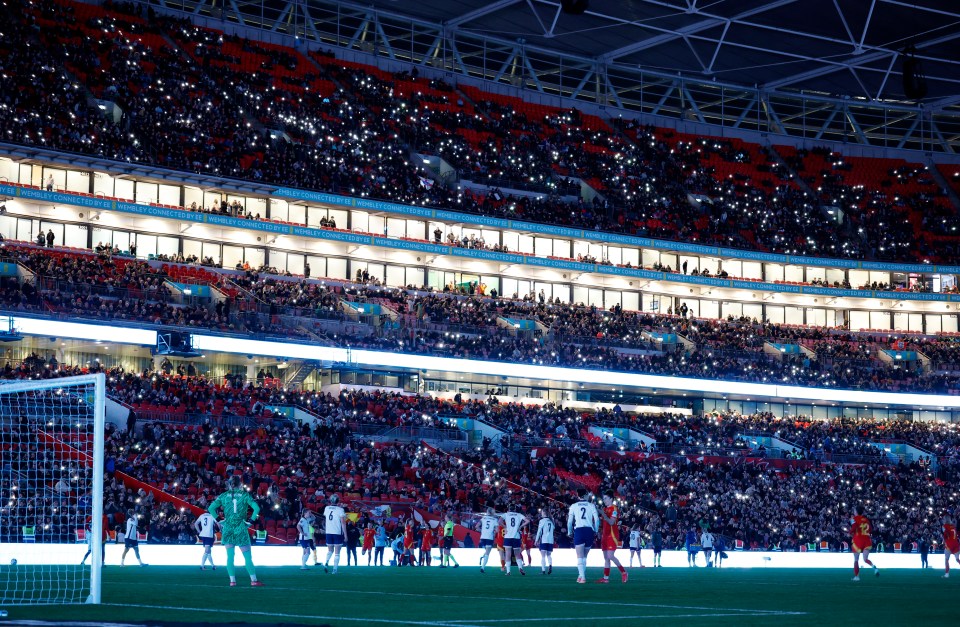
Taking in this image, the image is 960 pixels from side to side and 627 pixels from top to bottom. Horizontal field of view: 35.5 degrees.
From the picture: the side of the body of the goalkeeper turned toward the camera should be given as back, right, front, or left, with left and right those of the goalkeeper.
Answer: back

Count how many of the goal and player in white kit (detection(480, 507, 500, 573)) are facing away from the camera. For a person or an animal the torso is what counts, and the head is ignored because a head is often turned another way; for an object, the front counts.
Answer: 1

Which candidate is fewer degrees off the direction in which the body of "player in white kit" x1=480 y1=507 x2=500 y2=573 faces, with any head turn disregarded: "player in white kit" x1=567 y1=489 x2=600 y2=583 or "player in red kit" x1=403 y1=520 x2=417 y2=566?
the player in red kit

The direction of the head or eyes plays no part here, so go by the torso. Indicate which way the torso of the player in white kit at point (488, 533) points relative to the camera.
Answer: away from the camera

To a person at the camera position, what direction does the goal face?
facing to the right of the viewer

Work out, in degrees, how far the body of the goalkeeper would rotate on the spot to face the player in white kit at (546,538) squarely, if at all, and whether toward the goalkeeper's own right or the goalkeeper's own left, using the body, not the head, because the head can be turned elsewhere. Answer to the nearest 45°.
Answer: approximately 45° to the goalkeeper's own right

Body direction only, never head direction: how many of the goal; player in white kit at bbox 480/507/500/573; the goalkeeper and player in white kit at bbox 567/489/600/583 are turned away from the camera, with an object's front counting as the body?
3

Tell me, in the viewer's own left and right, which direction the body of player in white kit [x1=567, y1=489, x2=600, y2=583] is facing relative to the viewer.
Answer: facing away from the viewer
